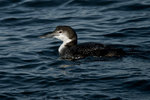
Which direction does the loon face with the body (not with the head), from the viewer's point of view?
to the viewer's left
